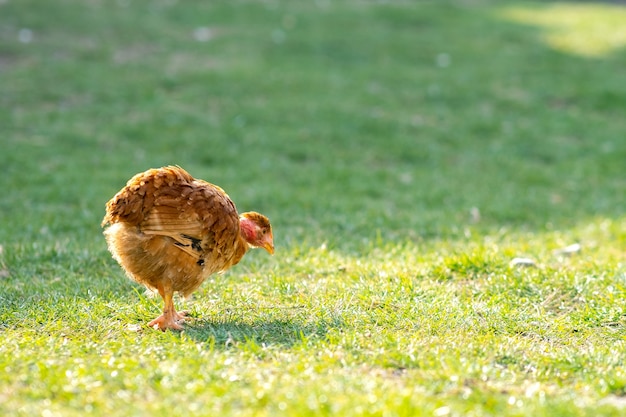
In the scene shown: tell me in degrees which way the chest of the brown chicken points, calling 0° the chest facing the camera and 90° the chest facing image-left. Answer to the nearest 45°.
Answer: approximately 270°
